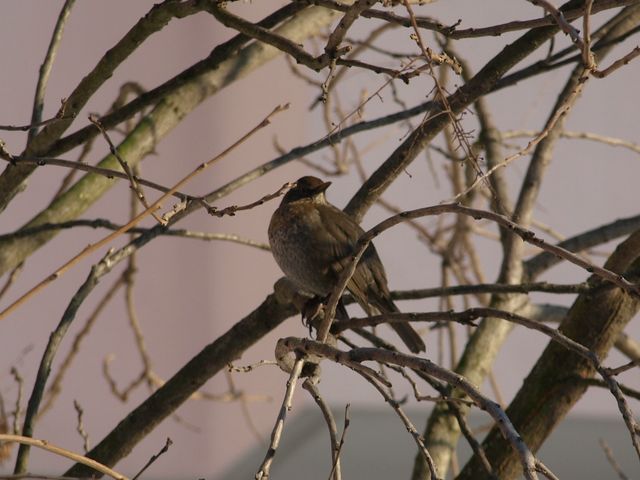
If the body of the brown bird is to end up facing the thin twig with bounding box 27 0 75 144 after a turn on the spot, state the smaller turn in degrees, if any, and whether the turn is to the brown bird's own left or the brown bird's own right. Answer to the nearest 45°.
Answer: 0° — it already faces it

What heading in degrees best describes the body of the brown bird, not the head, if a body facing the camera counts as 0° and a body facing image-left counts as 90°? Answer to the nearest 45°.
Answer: approximately 45°
